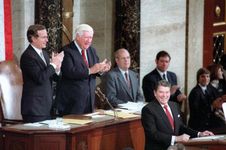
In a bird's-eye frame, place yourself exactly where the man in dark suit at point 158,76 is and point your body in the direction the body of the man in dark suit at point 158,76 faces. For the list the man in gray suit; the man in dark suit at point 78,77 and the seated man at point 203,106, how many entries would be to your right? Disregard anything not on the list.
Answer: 2

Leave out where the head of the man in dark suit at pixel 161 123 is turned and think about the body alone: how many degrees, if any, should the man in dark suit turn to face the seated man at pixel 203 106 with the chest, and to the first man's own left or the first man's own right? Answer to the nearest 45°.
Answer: approximately 135° to the first man's own left

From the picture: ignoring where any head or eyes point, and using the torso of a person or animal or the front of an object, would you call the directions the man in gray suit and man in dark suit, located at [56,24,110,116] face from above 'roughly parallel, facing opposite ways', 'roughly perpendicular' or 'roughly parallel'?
roughly parallel

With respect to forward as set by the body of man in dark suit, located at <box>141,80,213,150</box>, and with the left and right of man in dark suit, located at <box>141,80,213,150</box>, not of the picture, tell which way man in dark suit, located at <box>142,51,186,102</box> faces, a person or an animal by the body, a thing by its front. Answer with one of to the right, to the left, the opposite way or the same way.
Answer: the same way

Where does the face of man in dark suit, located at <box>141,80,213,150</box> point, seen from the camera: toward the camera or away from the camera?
toward the camera

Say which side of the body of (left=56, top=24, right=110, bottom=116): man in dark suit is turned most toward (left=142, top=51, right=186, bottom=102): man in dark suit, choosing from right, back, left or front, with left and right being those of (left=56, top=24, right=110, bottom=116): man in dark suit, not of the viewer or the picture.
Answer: left

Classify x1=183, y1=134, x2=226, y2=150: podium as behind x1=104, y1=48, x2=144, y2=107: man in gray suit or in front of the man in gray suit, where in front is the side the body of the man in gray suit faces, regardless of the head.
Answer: in front

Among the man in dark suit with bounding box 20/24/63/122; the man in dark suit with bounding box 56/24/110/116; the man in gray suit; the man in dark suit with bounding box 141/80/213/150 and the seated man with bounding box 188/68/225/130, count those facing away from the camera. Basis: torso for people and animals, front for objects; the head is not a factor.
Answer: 0

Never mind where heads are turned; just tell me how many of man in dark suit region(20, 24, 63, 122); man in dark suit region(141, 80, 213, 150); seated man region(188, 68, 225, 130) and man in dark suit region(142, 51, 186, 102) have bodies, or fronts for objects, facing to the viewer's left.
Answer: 0

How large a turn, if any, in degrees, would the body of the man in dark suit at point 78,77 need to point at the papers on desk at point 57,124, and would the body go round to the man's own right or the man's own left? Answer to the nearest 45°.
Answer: approximately 45° to the man's own right

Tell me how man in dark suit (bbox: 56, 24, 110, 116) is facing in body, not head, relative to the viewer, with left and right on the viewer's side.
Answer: facing the viewer and to the right of the viewer

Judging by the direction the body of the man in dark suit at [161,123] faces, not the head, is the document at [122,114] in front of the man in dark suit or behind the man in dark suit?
behind

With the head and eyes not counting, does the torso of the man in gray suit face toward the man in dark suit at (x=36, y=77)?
no

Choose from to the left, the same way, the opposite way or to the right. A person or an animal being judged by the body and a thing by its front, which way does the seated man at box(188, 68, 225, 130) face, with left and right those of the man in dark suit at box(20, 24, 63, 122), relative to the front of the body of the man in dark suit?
the same way

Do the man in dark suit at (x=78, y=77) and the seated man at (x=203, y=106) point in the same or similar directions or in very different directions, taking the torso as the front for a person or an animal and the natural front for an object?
same or similar directions

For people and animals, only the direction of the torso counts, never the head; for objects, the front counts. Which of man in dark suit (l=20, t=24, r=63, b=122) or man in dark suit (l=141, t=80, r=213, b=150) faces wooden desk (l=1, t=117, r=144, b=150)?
man in dark suit (l=20, t=24, r=63, b=122)

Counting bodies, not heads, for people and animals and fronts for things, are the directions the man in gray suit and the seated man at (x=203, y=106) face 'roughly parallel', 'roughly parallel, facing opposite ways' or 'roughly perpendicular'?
roughly parallel

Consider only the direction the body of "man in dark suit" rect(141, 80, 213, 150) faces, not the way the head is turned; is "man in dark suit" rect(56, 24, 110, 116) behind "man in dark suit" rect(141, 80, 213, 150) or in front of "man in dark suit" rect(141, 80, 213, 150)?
behind

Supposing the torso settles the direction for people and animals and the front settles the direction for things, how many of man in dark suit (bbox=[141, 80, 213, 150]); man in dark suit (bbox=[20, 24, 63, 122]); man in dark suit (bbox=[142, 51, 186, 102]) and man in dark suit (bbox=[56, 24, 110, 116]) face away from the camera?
0

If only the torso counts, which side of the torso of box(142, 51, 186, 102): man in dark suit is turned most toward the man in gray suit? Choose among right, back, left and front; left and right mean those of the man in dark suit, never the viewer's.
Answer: right

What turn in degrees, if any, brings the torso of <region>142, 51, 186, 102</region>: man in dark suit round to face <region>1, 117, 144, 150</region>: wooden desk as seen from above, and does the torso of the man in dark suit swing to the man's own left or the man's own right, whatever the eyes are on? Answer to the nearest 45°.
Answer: approximately 45° to the man's own right

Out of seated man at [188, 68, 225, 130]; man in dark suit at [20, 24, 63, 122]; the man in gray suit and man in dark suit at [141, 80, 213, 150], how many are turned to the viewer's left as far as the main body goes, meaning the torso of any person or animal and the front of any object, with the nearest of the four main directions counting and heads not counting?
0
